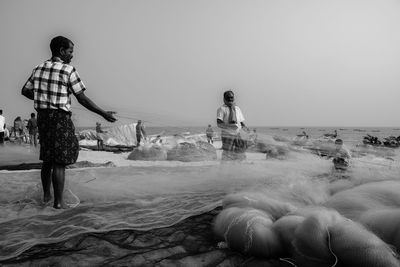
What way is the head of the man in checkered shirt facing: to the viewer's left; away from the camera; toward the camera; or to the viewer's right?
to the viewer's right

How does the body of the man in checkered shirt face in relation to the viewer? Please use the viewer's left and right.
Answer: facing away from the viewer and to the right of the viewer

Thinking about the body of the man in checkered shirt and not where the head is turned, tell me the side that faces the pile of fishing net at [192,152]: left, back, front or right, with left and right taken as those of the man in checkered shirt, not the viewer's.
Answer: front

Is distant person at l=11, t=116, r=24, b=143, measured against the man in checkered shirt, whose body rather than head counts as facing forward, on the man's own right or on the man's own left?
on the man's own left

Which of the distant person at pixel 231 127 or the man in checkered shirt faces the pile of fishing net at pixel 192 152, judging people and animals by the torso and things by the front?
the man in checkered shirt

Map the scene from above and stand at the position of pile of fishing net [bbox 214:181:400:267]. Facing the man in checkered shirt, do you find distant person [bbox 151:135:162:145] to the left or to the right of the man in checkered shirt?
right

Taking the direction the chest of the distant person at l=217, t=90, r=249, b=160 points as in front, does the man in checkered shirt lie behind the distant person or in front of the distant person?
in front

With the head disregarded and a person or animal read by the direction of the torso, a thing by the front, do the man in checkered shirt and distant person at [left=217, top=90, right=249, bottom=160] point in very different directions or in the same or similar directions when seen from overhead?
very different directions
